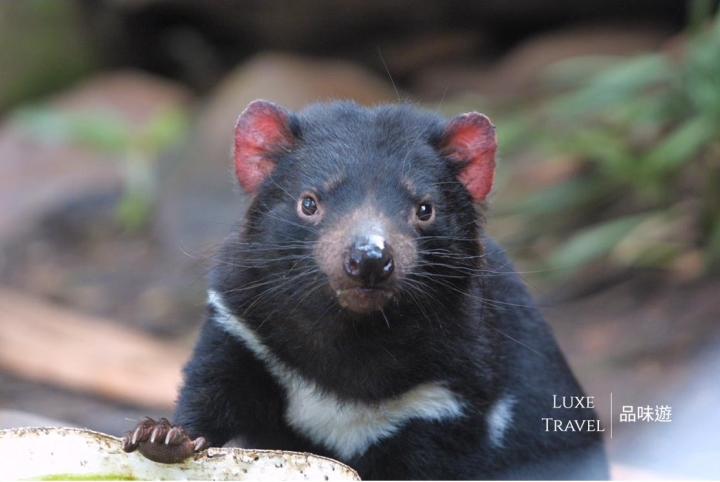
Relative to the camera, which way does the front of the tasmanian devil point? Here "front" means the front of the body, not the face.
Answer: toward the camera

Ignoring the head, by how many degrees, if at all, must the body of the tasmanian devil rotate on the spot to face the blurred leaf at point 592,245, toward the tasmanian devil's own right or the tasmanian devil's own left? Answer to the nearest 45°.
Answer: approximately 135° to the tasmanian devil's own left
